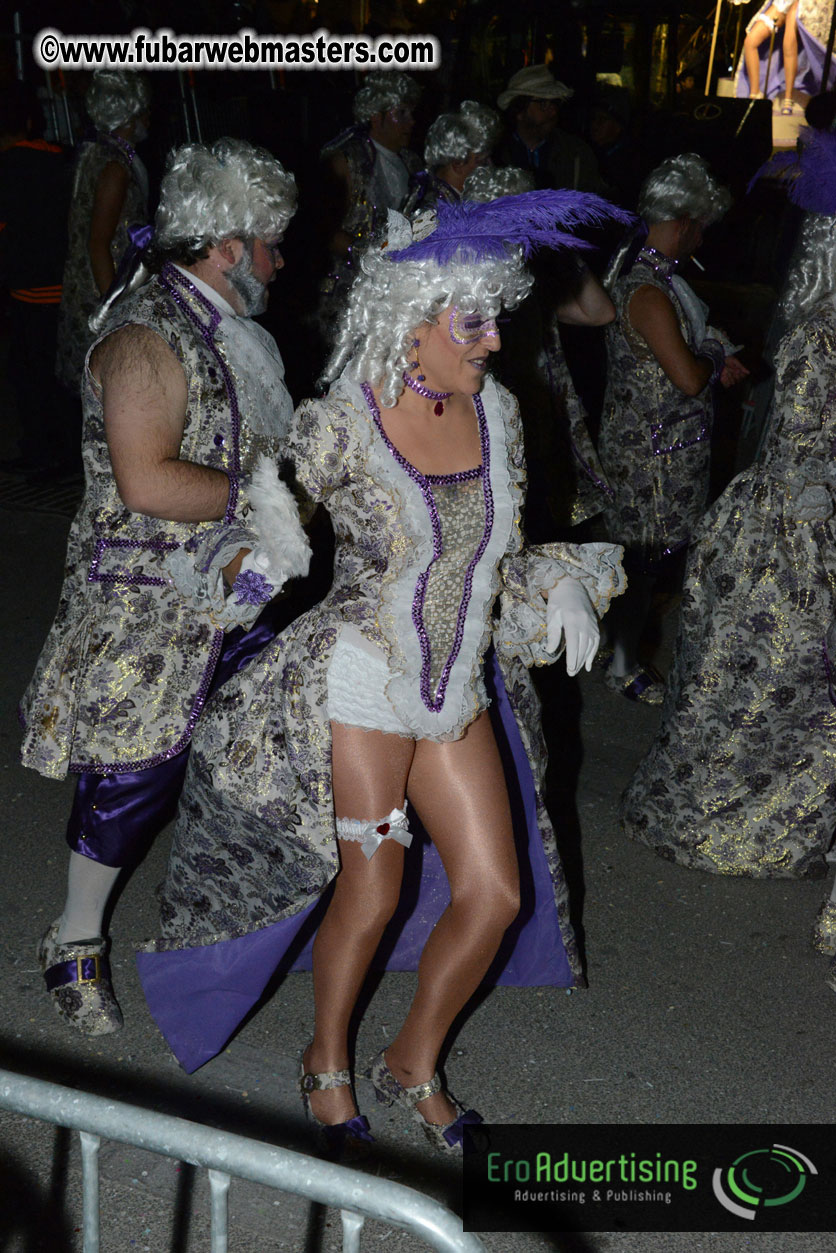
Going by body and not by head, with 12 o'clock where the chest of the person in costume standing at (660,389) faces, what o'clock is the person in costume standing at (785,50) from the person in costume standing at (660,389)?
the person in costume standing at (785,50) is roughly at 9 o'clock from the person in costume standing at (660,389).

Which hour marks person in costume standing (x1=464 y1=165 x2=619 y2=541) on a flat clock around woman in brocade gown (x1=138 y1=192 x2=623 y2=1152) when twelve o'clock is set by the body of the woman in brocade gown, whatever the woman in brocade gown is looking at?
The person in costume standing is roughly at 8 o'clock from the woman in brocade gown.

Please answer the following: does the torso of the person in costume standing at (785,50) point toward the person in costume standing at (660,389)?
yes

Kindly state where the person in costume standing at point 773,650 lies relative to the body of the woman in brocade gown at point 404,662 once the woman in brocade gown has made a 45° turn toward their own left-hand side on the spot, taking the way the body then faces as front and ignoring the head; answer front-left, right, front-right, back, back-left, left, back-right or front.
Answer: front-left

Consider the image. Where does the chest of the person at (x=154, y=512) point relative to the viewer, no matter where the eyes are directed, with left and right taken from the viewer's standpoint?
facing to the right of the viewer

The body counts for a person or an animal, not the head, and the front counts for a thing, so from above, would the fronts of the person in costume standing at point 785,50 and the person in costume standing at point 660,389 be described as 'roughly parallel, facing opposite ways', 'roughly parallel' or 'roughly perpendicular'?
roughly perpendicular
